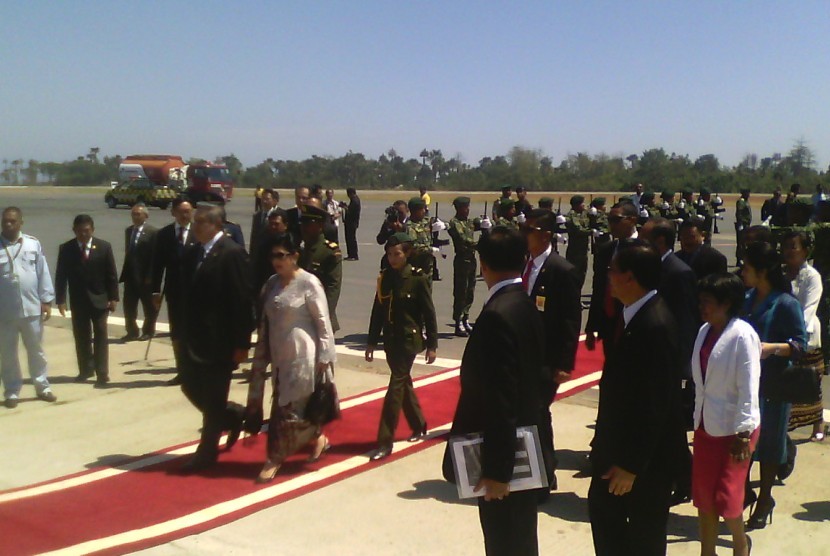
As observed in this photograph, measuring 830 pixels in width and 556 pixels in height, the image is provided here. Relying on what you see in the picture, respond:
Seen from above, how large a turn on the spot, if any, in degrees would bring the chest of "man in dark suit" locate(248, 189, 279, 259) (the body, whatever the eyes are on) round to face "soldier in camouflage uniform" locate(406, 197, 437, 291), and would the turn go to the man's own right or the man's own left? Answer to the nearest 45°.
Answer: approximately 135° to the man's own left

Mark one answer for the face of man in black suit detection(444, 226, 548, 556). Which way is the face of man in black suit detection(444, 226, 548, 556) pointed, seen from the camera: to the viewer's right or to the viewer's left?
to the viewer's left

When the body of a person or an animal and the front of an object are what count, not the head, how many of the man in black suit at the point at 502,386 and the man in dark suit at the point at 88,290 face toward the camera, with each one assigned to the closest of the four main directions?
1

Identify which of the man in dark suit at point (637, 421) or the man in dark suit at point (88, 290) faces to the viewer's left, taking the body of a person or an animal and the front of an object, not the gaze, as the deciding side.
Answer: the man in dark suit at point (637, 421)

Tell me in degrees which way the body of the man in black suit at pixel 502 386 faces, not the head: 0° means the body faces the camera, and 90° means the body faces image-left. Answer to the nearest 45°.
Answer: approximately 135°

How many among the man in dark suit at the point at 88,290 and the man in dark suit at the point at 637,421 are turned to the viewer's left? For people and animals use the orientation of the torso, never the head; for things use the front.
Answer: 1
